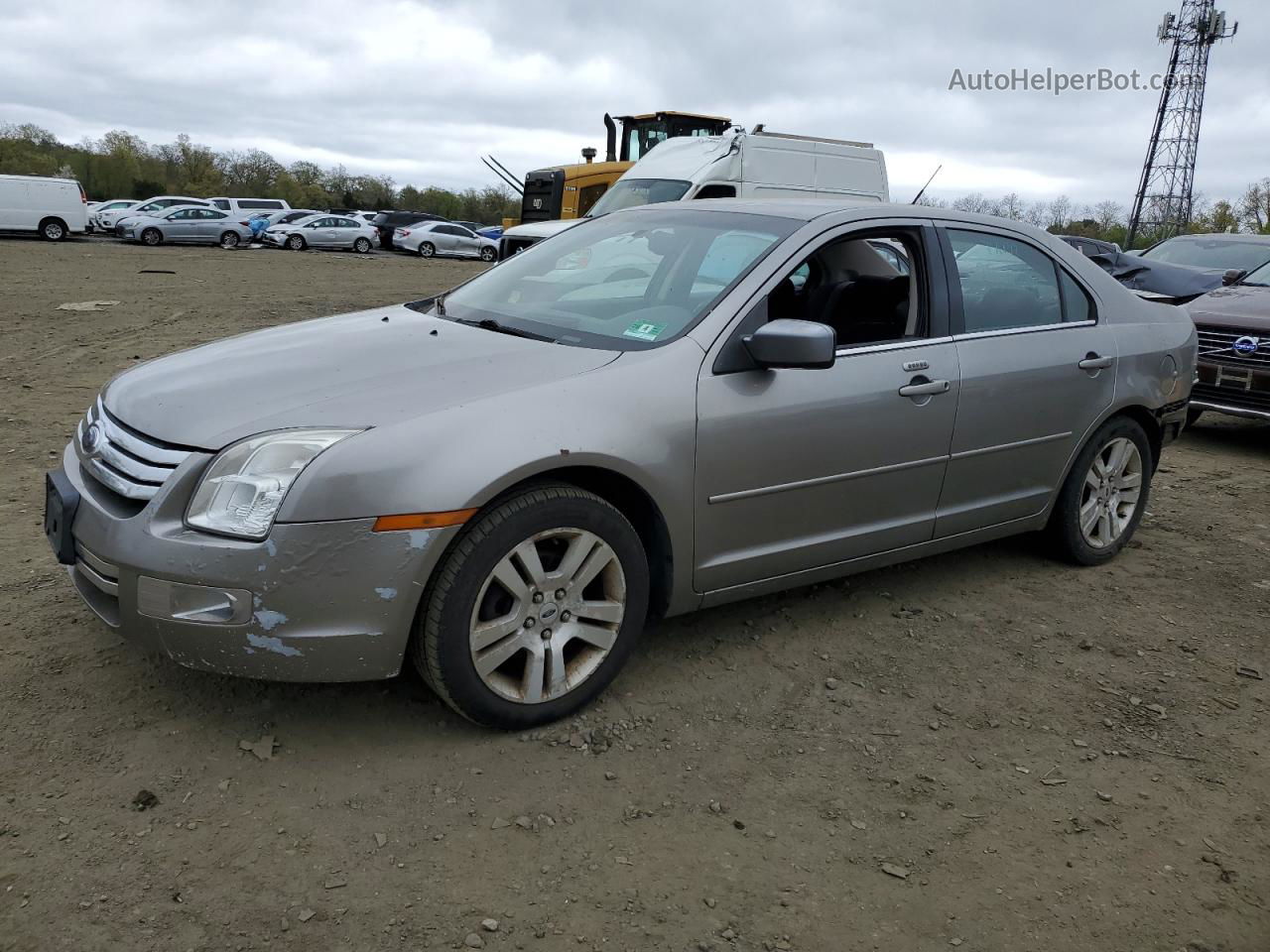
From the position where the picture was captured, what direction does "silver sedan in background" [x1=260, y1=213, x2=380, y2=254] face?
facing to the left of the viewer

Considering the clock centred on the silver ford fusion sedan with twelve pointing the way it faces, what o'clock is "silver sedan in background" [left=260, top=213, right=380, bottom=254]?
The silver sedan in background is roughly at 4 o'clock from the silver ford fusion sedan.

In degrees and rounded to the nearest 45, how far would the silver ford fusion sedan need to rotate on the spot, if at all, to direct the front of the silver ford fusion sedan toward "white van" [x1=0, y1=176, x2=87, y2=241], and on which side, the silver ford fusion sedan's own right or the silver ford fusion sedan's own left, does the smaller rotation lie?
approximately 90° to the silver ford fusion sedan's own right

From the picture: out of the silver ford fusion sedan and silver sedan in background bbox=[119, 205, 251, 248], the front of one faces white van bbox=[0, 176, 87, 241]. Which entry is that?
the silver sedan in background

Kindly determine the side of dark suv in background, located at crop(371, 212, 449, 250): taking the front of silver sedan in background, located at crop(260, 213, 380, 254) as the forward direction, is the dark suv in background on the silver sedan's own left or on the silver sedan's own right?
on the silver sedan's own right

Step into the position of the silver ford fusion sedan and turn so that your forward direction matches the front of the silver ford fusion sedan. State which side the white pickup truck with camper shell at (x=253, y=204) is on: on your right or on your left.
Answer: on your right

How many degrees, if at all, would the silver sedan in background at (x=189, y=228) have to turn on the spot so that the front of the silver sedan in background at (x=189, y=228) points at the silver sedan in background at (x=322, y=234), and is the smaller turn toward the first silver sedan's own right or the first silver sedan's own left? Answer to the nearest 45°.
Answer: approximately 180°

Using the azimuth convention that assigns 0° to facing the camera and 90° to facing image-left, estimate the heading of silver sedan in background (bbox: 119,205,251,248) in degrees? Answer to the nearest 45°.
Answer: approximately 90°
